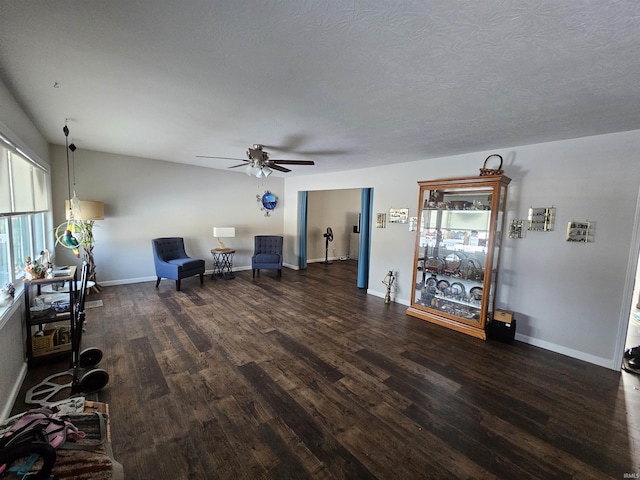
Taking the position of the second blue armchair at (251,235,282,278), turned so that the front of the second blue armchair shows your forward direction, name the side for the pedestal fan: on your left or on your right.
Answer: on your left

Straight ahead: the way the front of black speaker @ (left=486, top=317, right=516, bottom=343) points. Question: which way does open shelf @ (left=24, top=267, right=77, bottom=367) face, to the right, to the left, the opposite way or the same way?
the opposite way

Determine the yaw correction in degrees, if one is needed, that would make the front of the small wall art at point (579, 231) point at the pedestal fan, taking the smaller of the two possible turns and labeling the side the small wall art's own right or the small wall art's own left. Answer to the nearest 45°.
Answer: approximately 90° to the small wall art's own right

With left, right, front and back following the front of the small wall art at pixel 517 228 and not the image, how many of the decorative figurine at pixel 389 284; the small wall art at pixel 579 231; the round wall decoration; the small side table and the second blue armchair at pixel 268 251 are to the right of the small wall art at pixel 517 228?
4

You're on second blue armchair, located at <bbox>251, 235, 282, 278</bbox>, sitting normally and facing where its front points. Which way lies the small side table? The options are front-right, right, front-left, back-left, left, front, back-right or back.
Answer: right

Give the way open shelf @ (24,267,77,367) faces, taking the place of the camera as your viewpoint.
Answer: facing the viewer and to the right of the viewer

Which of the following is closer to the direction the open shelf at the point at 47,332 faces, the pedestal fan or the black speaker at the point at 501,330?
the black speaker

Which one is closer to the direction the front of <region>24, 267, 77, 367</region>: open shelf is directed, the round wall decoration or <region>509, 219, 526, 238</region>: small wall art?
the small wall art

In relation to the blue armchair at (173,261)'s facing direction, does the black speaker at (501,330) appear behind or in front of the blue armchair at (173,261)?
in front

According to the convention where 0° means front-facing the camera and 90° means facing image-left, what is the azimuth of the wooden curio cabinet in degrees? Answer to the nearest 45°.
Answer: approximately 45°

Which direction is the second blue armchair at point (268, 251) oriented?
toward the camera

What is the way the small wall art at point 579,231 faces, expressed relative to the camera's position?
facing the viewer
